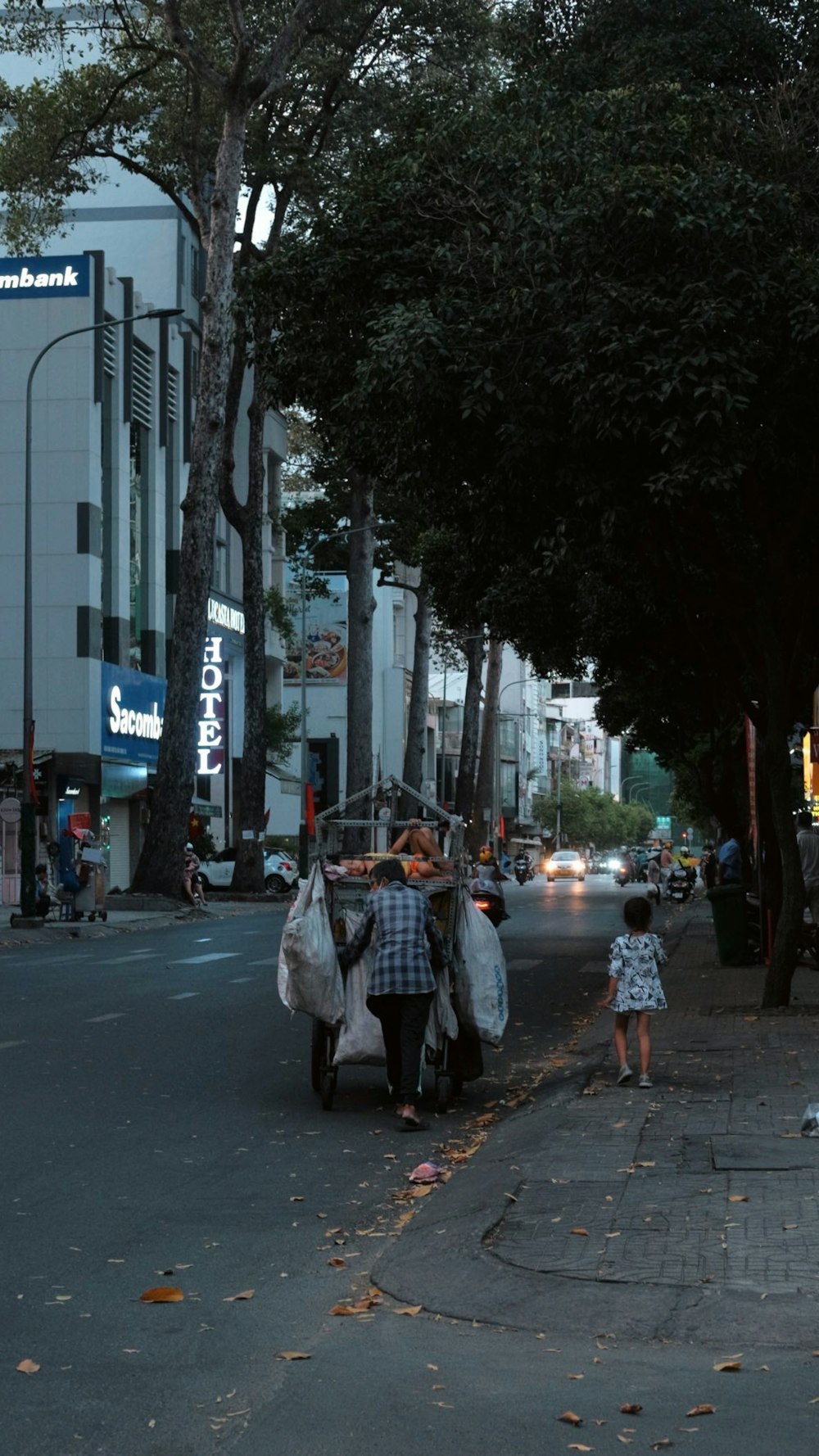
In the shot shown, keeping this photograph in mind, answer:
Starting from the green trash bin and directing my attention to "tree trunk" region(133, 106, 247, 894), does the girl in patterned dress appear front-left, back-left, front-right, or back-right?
back-left

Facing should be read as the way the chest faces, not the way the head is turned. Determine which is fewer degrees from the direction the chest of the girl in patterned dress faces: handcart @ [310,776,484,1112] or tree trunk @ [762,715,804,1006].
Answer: the tree trunk

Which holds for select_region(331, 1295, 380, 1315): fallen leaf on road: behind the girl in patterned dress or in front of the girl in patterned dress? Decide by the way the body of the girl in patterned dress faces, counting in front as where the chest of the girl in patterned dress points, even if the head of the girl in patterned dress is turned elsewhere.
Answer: behind

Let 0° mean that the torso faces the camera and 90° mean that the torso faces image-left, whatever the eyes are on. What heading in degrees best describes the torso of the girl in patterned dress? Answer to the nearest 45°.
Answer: approximately 180°

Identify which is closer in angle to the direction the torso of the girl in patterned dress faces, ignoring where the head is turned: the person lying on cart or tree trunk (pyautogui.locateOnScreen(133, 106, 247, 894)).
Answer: the tree trunk

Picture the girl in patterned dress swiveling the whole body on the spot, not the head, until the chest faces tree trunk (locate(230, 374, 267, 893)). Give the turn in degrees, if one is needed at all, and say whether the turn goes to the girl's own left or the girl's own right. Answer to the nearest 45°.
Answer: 0° — they already face it

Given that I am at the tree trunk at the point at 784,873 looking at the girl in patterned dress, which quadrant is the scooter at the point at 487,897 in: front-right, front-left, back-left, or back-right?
back-right

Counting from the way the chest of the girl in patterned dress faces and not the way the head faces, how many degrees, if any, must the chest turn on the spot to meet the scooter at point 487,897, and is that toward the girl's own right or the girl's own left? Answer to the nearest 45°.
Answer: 0° — they already face it

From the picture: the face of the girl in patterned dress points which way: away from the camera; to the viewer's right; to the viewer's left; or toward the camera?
away from the camera

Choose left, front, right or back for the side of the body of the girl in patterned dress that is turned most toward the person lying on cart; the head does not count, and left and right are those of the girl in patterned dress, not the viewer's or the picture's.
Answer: left

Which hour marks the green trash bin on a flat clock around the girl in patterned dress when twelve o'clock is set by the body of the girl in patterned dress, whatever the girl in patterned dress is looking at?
The green trash bin is roughly at 12 o'clock from the girl in patterned dress.

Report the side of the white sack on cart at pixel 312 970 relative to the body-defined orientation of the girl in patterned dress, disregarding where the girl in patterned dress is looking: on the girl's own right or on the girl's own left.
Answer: on the girl's own left
